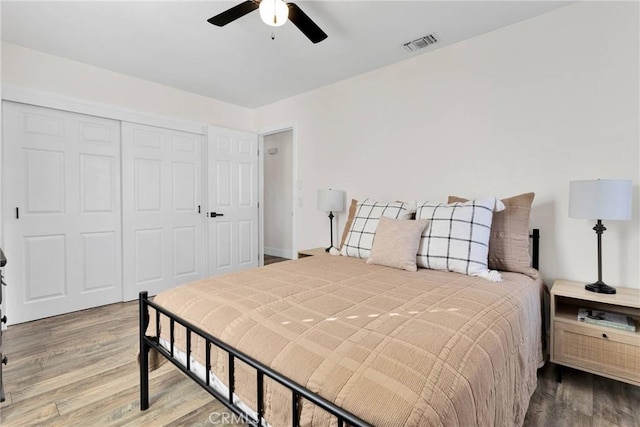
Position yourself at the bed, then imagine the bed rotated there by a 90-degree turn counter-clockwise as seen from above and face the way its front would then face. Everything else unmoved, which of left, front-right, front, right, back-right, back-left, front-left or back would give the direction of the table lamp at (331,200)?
back-left

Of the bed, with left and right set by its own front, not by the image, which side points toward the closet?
right

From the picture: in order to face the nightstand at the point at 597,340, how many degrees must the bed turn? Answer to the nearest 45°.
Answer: approximately 180°
